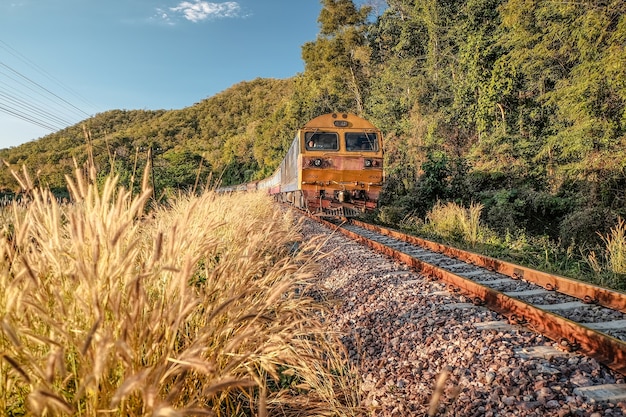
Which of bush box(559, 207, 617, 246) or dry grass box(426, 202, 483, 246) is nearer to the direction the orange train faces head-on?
the dry grass

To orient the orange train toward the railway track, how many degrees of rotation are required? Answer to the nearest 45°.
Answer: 0° — it already faces it

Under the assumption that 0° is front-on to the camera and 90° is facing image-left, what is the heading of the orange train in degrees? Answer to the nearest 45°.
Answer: approximately 0°

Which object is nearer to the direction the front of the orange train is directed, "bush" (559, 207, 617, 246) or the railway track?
the railway track

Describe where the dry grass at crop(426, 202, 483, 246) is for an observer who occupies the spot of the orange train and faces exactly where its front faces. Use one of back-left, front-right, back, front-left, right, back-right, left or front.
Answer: front-left

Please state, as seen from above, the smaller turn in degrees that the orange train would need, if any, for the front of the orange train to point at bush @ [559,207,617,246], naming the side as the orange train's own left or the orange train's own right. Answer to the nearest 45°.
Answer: approximately 90° to the orange train's own left
